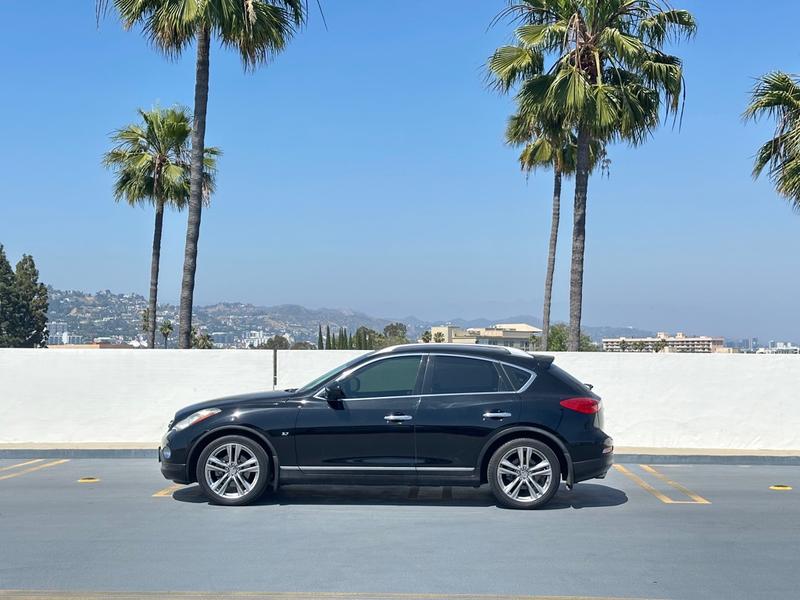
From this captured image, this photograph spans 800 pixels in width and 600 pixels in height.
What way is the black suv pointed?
to the viewer's left

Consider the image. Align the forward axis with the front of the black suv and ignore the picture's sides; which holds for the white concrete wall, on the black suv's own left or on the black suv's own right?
on the black suv's own right

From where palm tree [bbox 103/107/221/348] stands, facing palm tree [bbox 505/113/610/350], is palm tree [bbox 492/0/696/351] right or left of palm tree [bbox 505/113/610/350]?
right

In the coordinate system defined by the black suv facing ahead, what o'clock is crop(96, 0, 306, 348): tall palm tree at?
The tall palm tree is roughly at 2 o'clock from the black suv.

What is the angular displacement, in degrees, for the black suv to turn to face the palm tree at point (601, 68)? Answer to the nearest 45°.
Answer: approximately 135° to its right

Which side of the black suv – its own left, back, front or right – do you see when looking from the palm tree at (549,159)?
right

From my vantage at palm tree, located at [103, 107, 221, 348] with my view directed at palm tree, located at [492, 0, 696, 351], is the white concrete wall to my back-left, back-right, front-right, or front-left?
front-right

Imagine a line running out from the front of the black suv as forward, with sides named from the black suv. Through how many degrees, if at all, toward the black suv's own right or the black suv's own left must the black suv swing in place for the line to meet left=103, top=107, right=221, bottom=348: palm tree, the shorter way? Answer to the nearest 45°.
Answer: approximately 90° to the black suv's own right

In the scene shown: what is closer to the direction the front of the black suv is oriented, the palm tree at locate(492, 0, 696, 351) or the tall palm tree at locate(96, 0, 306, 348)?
the tall palm tree

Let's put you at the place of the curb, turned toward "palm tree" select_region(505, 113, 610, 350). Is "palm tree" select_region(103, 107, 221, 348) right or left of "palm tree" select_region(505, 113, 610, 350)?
left
